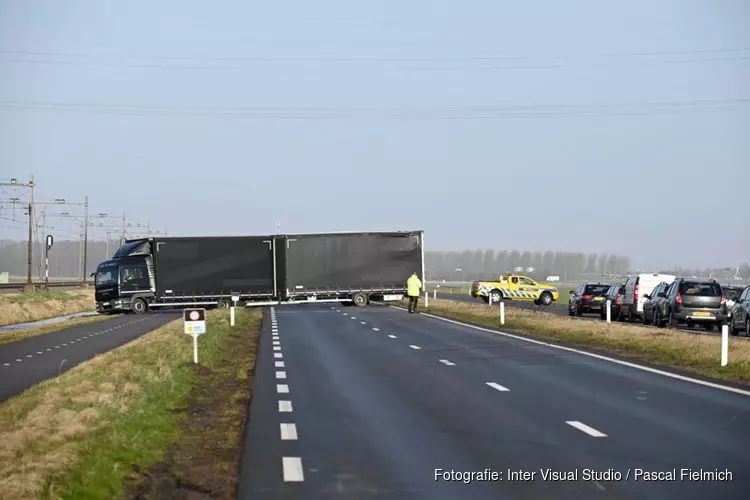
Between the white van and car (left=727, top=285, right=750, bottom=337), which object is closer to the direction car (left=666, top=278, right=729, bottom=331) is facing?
the white van

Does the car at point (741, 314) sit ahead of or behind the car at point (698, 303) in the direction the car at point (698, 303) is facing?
behind

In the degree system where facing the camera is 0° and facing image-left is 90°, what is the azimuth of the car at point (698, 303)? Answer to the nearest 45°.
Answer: approximately 180°
